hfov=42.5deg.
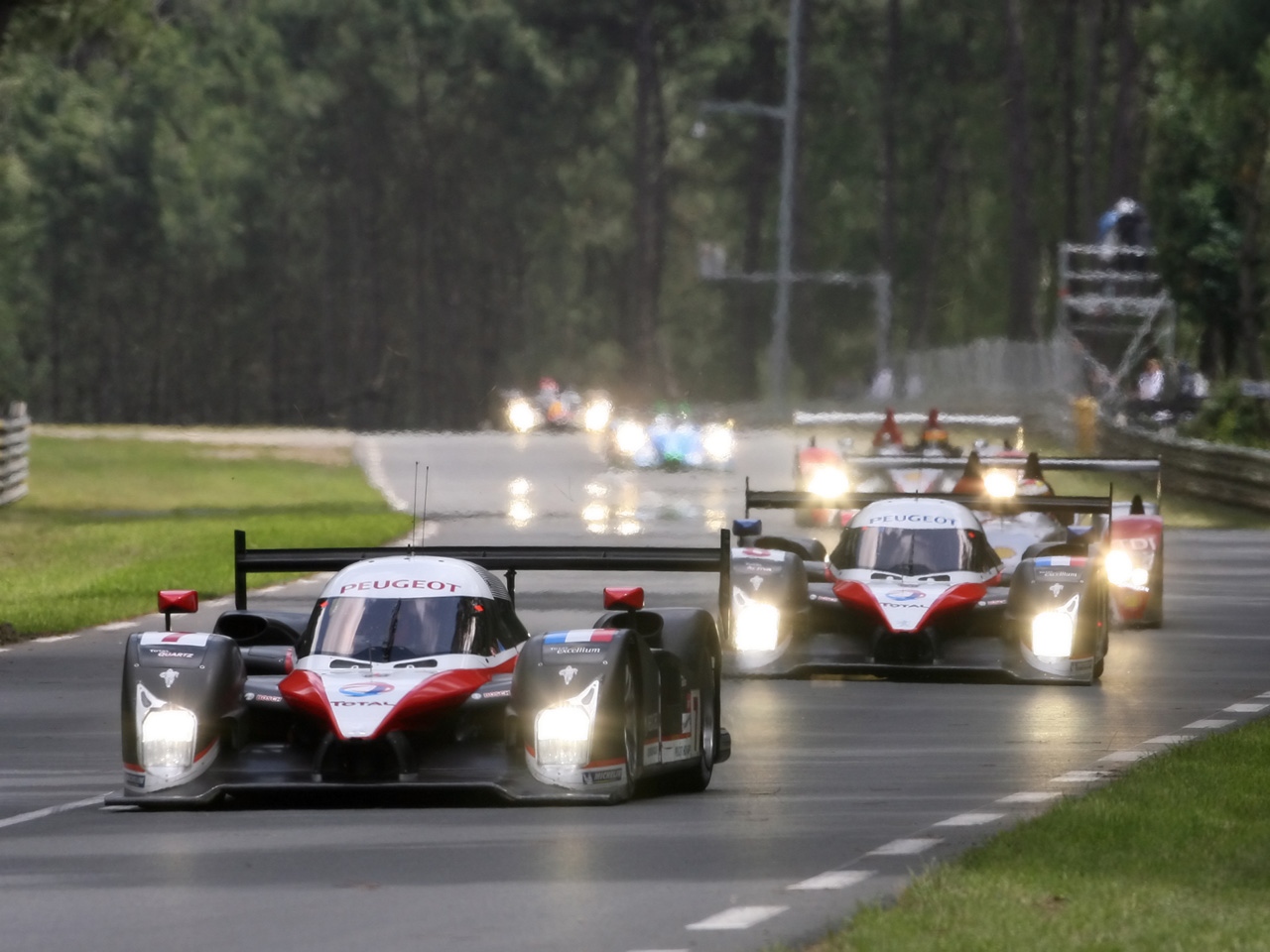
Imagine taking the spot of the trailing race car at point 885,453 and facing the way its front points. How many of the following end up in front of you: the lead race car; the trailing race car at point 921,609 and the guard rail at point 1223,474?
2

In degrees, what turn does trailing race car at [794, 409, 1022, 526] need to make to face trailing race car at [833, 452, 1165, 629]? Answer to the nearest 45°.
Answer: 0° — it already faces it

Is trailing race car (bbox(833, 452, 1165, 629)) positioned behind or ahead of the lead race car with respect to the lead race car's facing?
behind

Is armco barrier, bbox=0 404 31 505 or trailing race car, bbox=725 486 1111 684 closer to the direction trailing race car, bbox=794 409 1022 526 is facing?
the trailing race car

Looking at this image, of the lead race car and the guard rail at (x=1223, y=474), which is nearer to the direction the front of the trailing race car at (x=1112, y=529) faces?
the lead race car

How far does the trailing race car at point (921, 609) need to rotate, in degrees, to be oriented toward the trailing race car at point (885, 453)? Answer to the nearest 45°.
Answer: approximately 180°

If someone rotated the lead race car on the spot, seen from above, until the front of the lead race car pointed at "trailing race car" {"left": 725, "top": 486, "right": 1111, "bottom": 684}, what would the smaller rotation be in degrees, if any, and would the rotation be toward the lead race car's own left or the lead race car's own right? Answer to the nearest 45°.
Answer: approximately 135° to the lead race car's own left

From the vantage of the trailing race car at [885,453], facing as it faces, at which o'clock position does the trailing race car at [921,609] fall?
the trailing race car at [921,609] is roughly at 12 o'clock from the trailing race car at [885,453].
